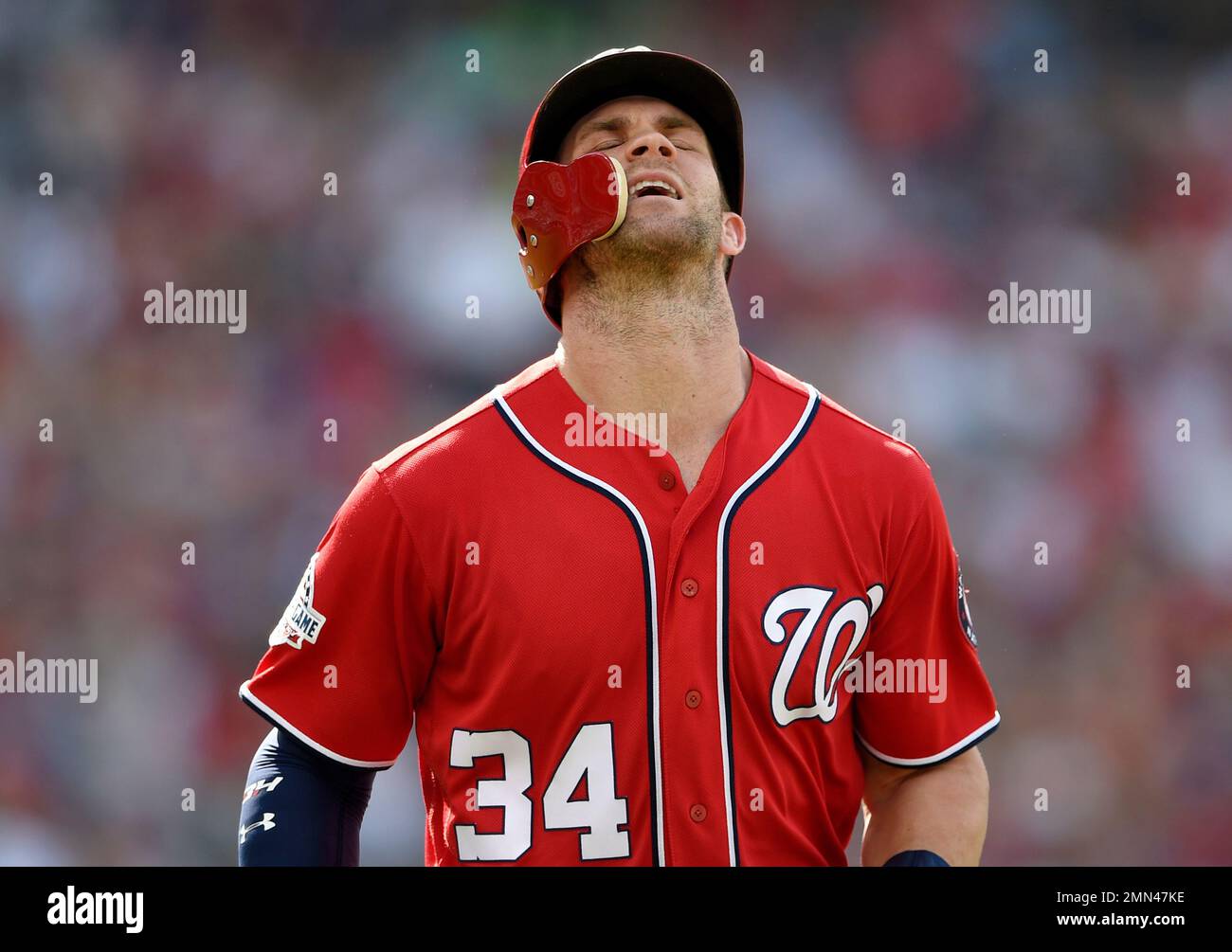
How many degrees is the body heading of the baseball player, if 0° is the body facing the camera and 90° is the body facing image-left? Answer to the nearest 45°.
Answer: approximately 0°
